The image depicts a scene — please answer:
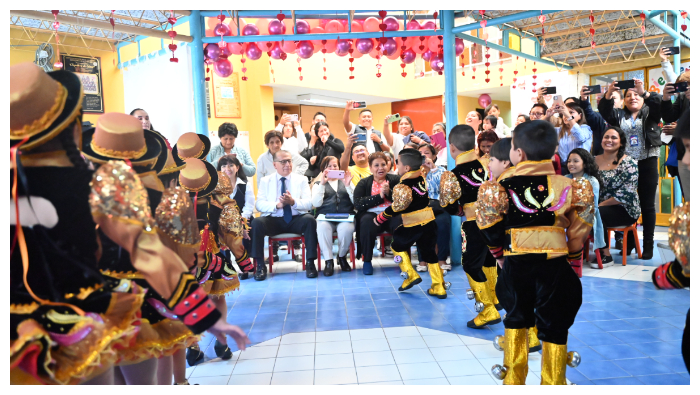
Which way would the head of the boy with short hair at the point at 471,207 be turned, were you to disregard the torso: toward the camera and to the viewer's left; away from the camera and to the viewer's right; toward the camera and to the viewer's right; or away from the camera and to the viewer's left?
away from the camera and to the viewer's left

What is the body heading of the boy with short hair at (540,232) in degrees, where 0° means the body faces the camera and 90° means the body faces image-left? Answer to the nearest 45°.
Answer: approximately 180°

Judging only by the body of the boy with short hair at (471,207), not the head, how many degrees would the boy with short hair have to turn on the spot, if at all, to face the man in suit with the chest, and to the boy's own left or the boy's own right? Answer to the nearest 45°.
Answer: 0° — they already face them

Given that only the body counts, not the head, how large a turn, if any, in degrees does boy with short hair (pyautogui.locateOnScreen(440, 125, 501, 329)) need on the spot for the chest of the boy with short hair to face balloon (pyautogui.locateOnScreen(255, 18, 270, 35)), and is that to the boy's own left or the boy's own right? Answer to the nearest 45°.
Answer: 0° — they already face it

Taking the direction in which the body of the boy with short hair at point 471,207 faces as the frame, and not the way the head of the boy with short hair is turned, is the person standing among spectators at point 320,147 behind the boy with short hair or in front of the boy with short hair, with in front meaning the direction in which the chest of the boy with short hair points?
in front

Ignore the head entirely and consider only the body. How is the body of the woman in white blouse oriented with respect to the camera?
toward the camera

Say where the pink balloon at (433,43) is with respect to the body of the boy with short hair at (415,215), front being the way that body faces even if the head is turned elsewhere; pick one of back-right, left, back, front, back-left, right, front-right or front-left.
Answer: front-right

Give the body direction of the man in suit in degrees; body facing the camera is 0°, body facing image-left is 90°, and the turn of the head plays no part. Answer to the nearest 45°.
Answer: approximately 0°

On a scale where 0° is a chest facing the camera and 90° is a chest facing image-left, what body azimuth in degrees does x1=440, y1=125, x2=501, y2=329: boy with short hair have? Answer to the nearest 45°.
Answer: approximately 135°
